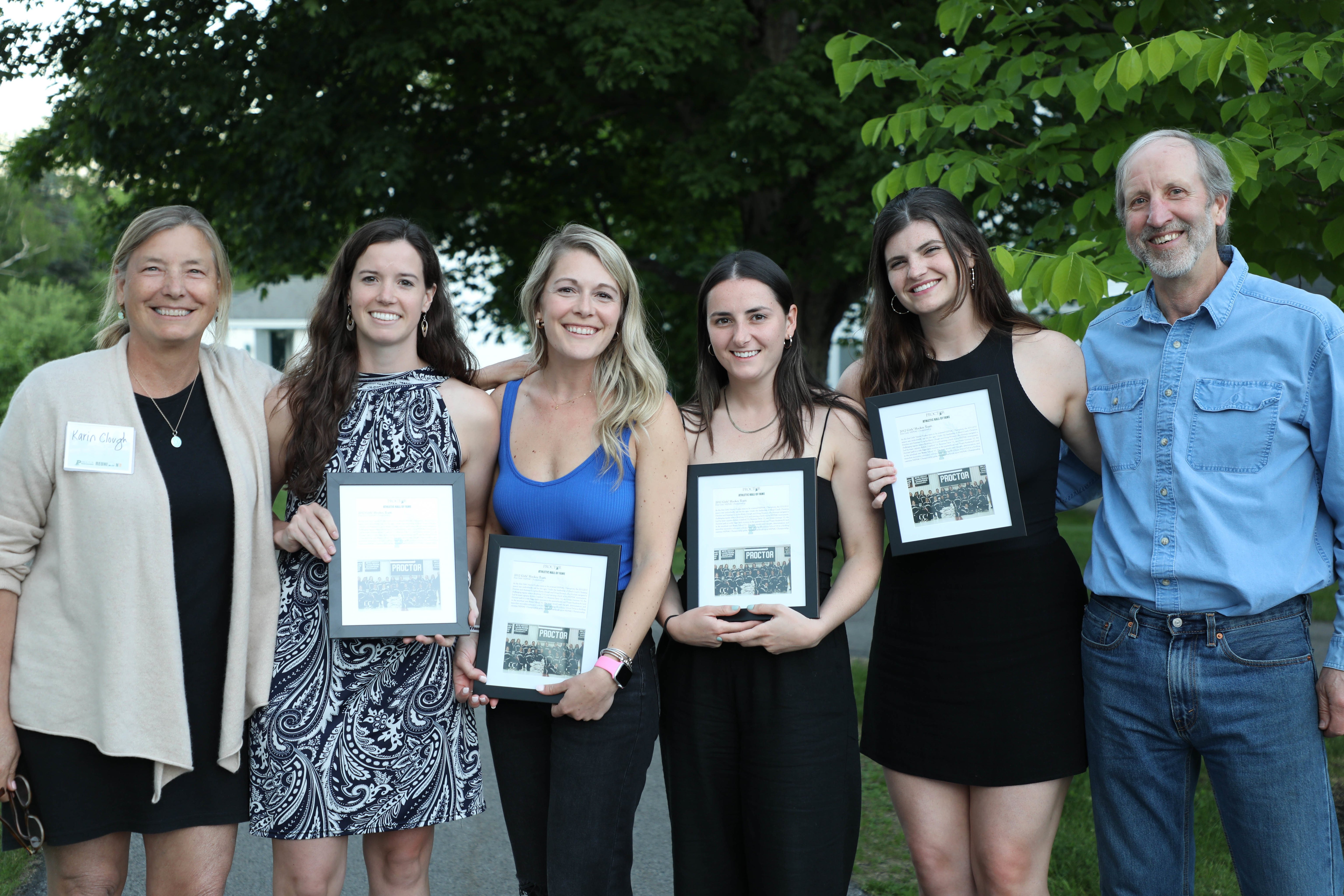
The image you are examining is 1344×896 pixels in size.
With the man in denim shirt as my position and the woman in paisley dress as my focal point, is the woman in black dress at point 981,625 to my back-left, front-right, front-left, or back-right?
front-right

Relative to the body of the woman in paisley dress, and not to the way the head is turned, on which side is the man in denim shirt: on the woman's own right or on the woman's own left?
on the woman's own left

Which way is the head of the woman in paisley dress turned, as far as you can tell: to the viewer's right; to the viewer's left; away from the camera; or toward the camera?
toward the camera

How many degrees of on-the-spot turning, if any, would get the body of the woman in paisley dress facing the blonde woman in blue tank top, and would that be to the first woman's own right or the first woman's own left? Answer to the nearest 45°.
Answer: approximately 90° to the first woman's own left

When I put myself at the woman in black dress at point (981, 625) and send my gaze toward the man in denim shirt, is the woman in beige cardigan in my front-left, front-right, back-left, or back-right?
back-right

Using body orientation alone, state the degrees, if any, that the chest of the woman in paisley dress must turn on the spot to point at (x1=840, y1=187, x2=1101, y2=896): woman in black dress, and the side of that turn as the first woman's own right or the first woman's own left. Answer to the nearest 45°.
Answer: approximately 90° to the first woman's own left

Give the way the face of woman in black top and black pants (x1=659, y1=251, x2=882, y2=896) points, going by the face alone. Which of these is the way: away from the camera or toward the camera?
toward the camera

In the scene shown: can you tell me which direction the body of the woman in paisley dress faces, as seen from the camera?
toward the camera

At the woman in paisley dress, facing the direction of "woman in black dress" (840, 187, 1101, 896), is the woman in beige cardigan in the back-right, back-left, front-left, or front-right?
back-right

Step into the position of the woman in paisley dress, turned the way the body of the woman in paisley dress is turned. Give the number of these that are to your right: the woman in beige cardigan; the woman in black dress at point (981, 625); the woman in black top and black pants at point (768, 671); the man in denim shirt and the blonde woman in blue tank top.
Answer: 1

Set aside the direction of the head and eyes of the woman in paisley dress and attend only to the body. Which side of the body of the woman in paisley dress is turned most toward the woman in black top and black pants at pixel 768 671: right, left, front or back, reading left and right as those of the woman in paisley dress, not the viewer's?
left

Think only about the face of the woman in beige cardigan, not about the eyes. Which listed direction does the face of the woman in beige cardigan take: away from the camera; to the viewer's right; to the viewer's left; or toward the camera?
toward the camera

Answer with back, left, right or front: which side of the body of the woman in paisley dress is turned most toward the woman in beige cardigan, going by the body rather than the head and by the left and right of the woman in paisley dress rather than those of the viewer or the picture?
right
